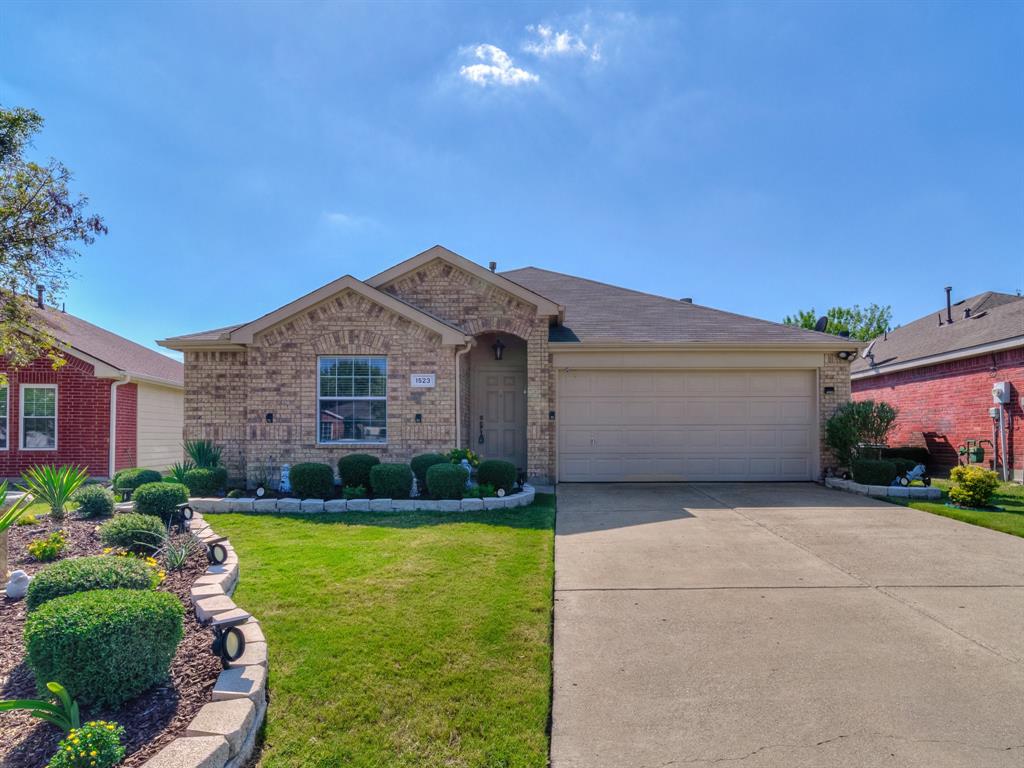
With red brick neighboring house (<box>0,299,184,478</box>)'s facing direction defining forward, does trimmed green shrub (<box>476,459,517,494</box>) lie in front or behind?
in front

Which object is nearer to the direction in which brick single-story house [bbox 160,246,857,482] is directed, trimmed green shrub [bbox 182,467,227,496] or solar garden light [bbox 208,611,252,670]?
the solar garden light

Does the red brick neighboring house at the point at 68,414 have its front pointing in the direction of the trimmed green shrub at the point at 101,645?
yes

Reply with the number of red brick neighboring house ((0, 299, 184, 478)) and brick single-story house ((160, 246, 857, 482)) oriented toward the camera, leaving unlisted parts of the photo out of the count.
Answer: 2

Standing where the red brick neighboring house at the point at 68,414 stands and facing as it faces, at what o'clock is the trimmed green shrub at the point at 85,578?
The trimmed green shrub is roughly at 12 o'clock from the red brick neighboring house.

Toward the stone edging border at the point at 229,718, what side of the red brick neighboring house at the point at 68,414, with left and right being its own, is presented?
front

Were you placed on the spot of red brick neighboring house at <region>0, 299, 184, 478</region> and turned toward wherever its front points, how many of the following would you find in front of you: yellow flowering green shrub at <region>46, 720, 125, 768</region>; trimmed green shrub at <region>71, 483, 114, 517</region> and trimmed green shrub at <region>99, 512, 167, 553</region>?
3

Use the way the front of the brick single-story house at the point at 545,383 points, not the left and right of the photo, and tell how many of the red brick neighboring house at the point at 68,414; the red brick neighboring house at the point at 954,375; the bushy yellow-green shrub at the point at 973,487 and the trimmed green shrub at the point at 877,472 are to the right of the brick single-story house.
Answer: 1

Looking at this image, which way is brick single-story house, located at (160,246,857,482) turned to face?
toward the camera

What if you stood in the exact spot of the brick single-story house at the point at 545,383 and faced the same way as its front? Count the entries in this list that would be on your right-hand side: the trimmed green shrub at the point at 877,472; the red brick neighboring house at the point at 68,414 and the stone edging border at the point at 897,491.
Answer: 1

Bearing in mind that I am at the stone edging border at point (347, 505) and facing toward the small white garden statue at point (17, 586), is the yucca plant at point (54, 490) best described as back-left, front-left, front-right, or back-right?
front-right

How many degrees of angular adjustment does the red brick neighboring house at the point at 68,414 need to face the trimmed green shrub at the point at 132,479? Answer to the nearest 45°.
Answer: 0° — it already faces it

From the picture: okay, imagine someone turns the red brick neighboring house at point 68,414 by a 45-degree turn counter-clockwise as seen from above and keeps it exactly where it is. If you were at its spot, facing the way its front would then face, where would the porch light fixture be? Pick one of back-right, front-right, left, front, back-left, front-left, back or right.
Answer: front

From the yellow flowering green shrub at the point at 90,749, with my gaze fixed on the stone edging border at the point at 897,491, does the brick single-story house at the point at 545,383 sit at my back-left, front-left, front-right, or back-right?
front-left

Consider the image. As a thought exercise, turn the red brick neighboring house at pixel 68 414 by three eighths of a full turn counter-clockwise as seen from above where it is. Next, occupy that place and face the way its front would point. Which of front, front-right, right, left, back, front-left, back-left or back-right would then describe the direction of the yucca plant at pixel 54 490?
back-right

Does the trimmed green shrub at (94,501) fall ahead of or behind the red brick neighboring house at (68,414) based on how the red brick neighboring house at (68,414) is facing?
ahead
